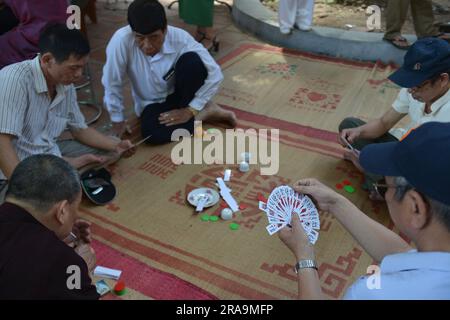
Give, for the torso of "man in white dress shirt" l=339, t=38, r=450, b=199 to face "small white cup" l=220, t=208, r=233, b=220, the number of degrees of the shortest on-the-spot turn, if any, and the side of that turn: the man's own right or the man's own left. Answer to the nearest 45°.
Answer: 0° — they already face it

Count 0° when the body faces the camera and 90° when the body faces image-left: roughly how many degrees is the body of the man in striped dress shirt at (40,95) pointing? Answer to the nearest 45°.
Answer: approximately 315°

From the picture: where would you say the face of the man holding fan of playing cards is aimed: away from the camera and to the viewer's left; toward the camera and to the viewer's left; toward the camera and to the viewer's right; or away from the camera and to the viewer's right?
away from the camera and to the viewer's left

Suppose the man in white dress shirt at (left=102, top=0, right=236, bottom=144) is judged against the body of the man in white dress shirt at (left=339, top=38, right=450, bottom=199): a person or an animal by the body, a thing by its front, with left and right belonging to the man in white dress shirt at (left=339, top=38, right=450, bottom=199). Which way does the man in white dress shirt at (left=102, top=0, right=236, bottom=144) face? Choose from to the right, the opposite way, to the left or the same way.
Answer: to the left

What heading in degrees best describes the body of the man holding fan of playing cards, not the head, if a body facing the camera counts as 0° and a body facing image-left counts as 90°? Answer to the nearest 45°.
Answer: approximately 135°

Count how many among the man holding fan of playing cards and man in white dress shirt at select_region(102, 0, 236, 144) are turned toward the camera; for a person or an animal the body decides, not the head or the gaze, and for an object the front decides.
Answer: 1

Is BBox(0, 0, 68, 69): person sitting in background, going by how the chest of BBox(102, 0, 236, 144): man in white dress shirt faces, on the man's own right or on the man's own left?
on the man's own right
